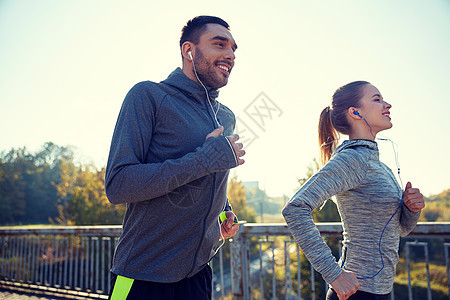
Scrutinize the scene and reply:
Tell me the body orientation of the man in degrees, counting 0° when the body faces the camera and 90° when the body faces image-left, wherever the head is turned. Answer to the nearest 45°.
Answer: approximately 315°

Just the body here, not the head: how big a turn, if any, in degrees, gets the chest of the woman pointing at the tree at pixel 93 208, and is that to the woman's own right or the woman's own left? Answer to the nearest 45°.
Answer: approximately 135° to the woman's own left

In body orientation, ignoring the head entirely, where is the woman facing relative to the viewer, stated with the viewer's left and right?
facing to the right of the viewer

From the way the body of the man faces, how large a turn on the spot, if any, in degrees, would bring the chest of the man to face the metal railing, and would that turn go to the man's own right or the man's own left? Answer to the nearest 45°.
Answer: approximately 135° to the man's own left

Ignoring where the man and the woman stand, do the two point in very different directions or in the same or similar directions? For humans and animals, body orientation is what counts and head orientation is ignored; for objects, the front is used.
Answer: same or similar directions

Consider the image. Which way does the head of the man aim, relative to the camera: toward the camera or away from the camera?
toward the camera

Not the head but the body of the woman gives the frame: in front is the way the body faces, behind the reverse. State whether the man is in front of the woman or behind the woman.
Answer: behind

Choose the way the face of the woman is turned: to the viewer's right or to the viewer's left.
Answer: to the viewer's right

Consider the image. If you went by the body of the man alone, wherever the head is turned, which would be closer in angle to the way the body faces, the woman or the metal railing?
the woman

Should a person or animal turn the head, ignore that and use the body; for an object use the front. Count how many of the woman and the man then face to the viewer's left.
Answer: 0
